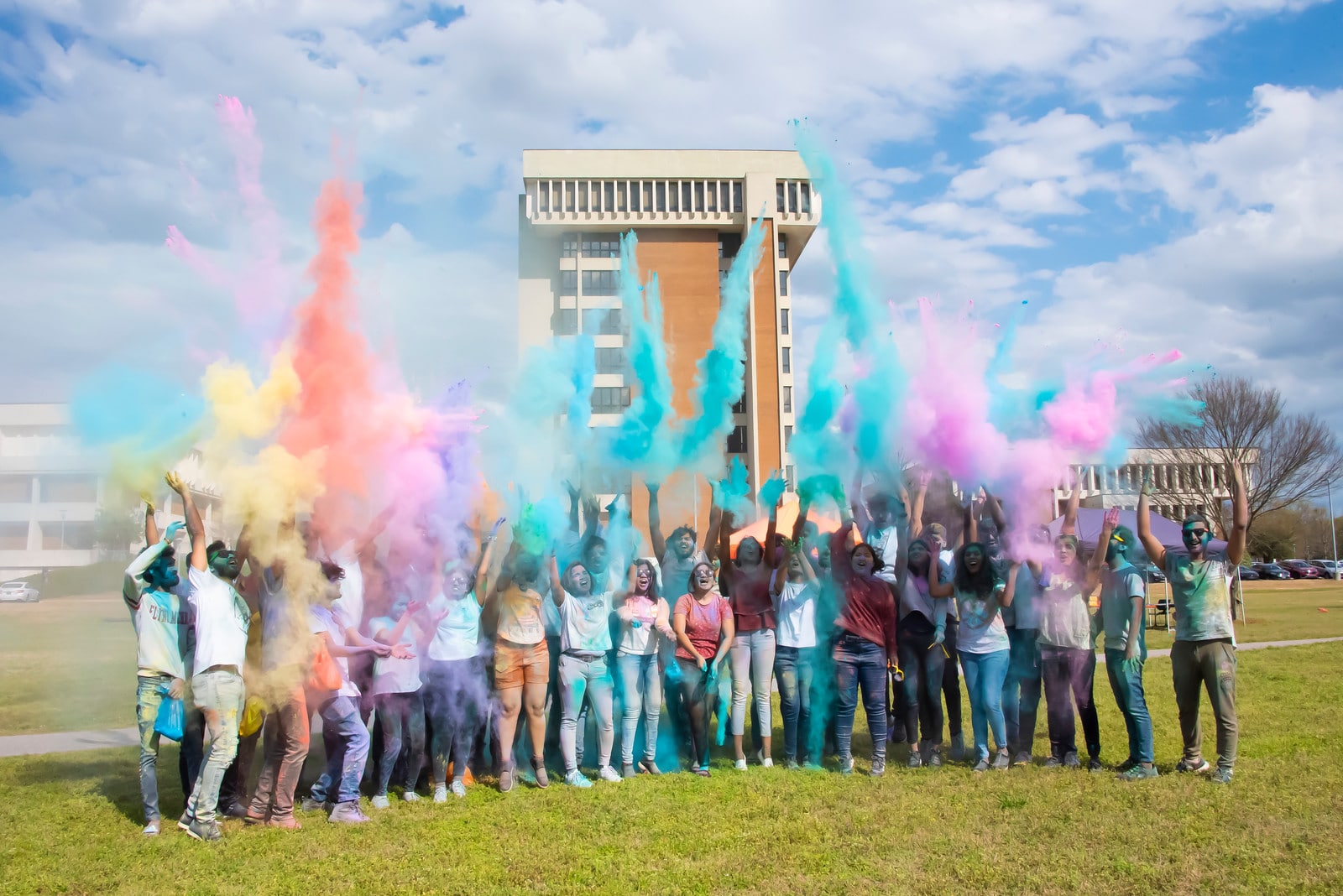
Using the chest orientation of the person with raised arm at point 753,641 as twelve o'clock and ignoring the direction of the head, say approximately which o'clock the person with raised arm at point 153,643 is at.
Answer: the person with raised arm at point 153,643 is roughly at 2 o'clock from the person with raised arm at point 753,641.

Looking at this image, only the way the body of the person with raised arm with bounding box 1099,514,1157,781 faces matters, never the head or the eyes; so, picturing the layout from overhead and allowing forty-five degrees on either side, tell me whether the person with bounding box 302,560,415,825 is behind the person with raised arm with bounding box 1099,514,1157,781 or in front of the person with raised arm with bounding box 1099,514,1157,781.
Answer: in front

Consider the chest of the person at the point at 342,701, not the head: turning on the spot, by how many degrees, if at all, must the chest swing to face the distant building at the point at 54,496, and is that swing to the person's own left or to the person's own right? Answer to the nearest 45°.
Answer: approximately 90° to the person's own left

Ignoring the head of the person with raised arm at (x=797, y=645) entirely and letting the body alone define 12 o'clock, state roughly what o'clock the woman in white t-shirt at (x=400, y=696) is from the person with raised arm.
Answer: The woman in white t-shirt is roughly at 2 o'clock from the person with raised arm.

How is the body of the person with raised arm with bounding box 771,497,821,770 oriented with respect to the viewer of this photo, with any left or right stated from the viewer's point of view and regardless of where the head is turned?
facing the viewer

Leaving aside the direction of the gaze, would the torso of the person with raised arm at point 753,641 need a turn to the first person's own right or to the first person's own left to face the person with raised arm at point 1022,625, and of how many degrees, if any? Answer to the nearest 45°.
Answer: approximately 90° to the first person's own left

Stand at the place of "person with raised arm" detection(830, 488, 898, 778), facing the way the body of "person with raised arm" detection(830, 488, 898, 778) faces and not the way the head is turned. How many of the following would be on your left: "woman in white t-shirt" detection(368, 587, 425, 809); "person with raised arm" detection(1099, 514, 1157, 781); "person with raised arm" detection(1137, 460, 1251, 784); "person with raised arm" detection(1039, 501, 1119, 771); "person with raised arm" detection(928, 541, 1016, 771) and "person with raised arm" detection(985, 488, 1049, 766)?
5

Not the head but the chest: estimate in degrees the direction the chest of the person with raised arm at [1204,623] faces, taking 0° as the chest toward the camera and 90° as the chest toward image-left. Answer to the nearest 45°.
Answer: approximately 0°

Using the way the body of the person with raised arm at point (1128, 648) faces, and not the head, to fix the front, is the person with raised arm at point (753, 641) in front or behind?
in front

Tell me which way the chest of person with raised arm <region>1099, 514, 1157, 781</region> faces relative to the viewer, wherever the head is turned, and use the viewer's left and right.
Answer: facing the viewer and to the left of the viewer
